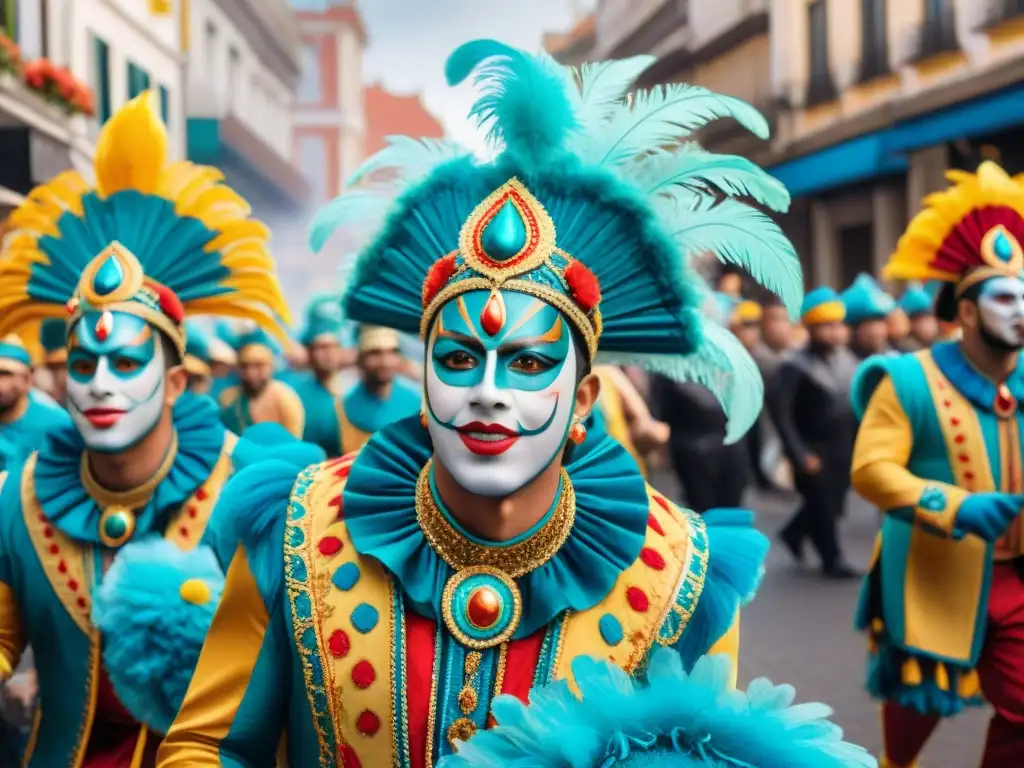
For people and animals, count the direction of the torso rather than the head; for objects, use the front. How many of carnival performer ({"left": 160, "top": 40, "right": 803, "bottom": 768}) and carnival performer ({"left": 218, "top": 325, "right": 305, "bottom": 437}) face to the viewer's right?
0

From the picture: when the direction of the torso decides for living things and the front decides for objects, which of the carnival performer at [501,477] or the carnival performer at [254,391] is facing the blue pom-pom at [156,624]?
the carnival performer at [254,391]

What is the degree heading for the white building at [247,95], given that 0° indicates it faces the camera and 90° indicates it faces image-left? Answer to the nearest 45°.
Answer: approximately 270°

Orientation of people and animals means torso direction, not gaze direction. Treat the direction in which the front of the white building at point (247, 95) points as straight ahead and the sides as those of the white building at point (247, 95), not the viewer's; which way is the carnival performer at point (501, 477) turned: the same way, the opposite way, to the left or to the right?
to the right

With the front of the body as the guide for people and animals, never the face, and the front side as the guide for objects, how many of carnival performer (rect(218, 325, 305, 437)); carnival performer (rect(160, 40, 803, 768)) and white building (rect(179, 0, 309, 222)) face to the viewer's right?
1

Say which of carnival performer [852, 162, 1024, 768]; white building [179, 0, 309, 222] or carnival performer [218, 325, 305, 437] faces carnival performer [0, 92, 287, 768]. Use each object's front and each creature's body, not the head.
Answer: carnival performer [218, 325, 305, 437]

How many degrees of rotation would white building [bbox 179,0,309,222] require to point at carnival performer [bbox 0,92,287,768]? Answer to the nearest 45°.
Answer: approximately 90° to its right

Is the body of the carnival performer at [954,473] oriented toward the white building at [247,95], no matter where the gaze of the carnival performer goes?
no

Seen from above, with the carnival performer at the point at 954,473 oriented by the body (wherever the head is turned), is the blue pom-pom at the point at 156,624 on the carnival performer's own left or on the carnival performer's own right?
on the carnival performer's own right

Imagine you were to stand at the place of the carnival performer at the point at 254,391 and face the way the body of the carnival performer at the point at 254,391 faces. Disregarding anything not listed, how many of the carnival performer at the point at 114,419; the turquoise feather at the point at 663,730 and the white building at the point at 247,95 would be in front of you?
2

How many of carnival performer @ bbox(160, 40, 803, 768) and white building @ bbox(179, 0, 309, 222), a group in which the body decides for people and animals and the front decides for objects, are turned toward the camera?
1

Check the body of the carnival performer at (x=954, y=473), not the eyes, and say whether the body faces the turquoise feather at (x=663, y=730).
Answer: no

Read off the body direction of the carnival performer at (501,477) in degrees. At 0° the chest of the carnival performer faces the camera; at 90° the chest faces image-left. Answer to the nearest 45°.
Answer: approximately 0°

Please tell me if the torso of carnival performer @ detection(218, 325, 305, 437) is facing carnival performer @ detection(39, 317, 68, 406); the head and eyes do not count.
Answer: no

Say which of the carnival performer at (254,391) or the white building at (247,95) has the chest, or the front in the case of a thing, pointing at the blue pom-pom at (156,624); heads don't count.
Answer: the carnival performer

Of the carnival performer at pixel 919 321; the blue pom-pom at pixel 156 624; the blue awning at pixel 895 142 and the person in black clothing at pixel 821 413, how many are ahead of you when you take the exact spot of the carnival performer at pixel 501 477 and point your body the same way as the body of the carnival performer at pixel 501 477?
0

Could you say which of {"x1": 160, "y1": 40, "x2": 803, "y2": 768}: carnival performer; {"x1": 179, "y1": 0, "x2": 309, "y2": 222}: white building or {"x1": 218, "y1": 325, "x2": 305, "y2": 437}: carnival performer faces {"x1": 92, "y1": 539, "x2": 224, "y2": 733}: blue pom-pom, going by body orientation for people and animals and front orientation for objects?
{"x1": 218, "y1": 325, "x2": 305, "y2": 437}: carnival performer
